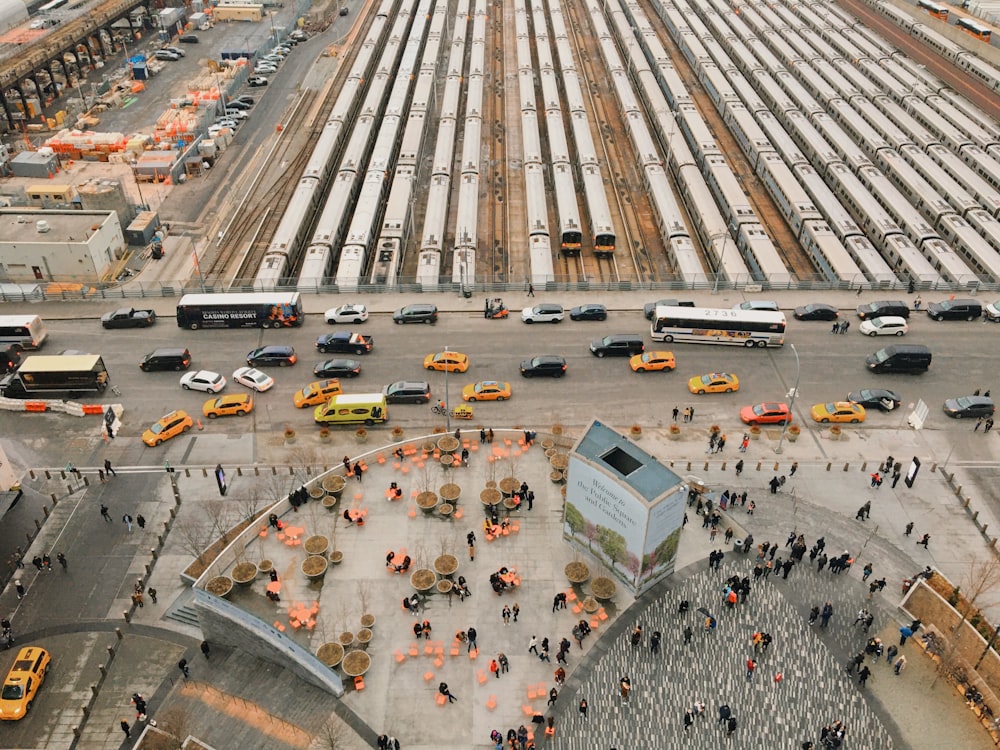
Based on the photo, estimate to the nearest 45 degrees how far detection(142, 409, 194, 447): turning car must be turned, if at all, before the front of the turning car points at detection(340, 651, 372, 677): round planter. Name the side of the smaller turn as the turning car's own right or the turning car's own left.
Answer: approximately 45° to the turning car's own left

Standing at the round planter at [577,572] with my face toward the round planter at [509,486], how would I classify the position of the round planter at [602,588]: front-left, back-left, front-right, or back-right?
back-right

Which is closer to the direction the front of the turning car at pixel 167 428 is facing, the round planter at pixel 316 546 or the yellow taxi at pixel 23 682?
the yellow taxi

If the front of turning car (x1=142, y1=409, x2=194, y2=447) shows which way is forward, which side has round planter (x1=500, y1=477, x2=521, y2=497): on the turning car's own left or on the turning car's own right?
on the turning car's own left

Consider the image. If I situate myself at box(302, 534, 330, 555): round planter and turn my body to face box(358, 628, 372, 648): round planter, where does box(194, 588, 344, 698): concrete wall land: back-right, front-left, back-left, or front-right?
front-right

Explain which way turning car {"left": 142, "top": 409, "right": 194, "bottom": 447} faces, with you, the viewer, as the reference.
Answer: facing the viewer and to the left of the viewer

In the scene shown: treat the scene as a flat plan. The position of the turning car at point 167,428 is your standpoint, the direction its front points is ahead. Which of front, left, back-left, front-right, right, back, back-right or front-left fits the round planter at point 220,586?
front-left

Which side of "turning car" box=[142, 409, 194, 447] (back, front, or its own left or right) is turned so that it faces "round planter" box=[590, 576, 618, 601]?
left
